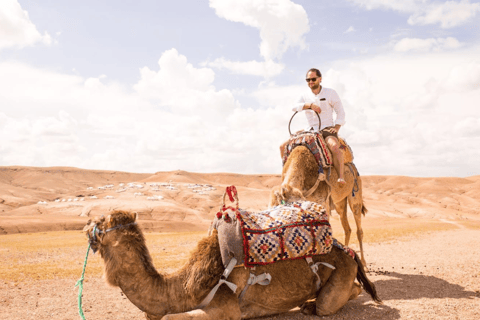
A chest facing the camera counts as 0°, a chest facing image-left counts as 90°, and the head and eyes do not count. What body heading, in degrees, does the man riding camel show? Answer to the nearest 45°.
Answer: approximately 45°

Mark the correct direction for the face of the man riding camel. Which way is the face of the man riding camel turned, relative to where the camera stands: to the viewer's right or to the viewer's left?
to the viewer's left

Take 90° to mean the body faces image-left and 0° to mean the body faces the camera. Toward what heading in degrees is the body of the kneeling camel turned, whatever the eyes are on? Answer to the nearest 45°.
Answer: approximately 90°

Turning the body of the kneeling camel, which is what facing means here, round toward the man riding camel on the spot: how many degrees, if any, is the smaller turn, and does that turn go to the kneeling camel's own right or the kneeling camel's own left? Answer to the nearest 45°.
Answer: approximately 135° to the kneeling camel's own right
